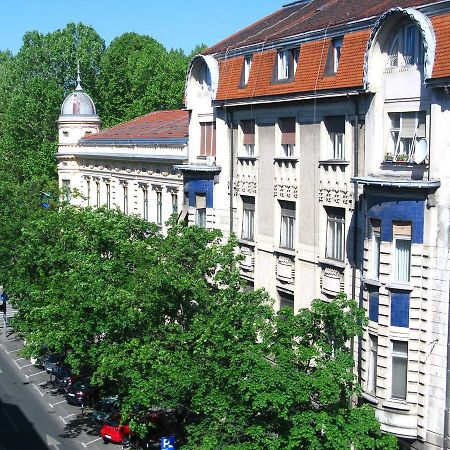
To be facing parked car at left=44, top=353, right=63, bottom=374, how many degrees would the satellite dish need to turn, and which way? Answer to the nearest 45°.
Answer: approximately 90° to its right

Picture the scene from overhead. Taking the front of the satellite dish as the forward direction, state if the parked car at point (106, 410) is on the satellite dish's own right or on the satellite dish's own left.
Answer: on the satellite dish's own right

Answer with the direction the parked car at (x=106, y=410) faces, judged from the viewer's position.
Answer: facing away from the viewer and to the right of the viewer

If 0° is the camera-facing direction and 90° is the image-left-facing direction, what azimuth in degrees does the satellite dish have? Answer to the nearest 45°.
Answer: approximately 45°

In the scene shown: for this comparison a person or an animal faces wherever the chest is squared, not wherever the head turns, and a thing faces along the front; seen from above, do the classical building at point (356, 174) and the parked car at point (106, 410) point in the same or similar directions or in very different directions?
very different directions
